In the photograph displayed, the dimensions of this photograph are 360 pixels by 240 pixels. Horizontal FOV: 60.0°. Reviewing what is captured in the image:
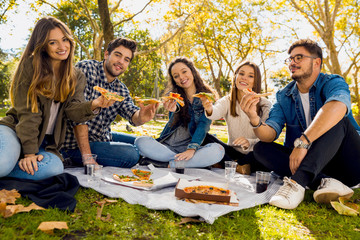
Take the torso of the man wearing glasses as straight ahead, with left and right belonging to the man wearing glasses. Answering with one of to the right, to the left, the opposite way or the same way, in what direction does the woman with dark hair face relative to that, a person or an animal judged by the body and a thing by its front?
to the left

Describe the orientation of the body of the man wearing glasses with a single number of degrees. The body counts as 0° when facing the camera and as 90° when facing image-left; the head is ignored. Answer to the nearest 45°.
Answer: approximately 45°

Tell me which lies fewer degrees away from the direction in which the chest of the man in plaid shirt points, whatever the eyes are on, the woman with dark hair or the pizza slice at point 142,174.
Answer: the pizza slice

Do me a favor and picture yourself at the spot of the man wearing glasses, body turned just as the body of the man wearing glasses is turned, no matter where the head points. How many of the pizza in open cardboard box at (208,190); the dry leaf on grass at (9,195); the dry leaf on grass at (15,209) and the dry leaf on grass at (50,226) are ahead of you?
4

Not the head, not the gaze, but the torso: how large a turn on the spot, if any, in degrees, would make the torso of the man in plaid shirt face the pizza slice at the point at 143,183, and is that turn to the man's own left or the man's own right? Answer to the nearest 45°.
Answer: approximately 45° to the man's own right

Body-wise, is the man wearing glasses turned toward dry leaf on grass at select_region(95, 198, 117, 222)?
yes

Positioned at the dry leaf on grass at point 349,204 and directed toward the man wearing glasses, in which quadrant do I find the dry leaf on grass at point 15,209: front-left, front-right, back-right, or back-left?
front-left

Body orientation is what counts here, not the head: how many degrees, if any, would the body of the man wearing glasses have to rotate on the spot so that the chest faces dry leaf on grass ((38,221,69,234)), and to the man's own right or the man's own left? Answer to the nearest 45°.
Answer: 0° — they already face it

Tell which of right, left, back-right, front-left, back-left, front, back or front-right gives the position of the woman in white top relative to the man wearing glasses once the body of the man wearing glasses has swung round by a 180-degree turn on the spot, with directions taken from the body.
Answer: left

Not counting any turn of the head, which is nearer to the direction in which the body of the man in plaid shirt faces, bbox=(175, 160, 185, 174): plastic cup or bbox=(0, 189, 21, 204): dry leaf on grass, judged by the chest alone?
the plastic cup

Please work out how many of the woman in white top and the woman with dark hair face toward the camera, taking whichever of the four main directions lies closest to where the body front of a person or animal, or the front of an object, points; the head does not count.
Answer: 2

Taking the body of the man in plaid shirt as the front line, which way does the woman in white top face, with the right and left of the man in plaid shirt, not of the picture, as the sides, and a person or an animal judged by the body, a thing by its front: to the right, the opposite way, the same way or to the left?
to the right

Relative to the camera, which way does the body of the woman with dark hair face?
toward the camera

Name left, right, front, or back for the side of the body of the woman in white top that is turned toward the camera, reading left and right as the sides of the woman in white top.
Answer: front

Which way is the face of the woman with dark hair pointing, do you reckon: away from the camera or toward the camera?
toward the camera

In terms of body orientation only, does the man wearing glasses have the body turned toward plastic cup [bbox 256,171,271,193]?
yes
